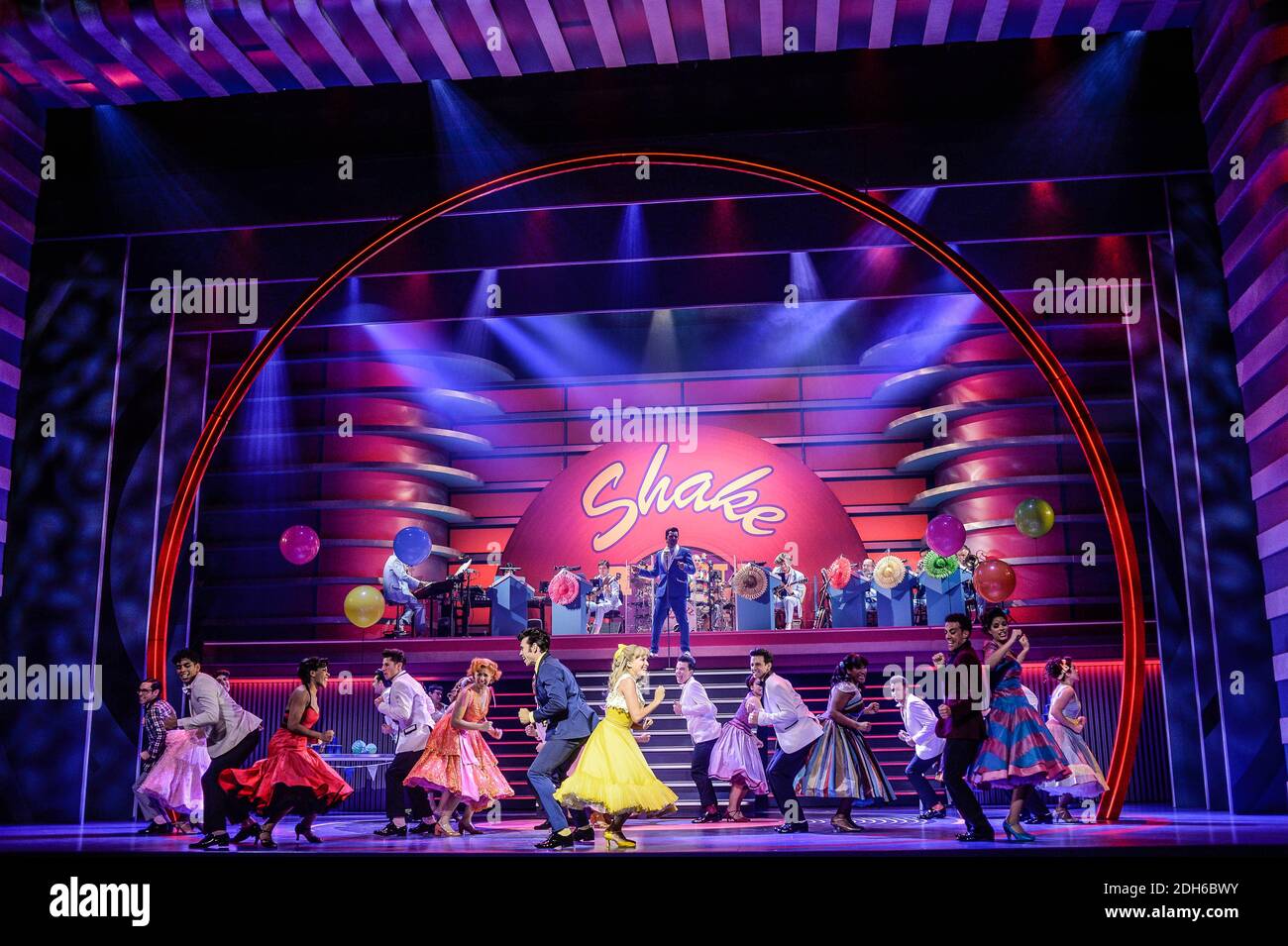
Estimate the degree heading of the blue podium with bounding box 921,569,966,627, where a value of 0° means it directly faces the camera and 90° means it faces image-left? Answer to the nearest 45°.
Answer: approximately 0°

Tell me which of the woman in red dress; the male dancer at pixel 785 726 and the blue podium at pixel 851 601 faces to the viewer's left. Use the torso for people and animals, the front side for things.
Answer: the male dancer

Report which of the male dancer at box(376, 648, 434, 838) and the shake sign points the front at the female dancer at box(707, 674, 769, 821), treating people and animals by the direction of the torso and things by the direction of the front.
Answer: the shake sign

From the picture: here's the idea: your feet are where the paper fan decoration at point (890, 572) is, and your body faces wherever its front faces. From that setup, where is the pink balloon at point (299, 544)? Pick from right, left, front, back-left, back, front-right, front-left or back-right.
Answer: right

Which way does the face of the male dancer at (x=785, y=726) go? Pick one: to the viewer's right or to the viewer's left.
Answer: to the viewer's left

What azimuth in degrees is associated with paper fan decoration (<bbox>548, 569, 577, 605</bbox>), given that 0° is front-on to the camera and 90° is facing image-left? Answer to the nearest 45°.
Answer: approximately 0°

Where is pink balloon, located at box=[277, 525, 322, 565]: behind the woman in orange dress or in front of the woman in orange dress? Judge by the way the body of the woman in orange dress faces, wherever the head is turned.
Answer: behind

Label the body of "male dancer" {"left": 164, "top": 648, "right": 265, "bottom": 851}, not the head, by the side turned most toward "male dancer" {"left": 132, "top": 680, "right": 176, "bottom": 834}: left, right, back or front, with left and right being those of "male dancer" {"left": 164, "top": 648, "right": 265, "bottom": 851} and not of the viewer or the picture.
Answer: right

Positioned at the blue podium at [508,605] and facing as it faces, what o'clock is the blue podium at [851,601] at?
the blue podium at [851,601] is roughly at 9 o'clock from the blue podium at [508,605].
